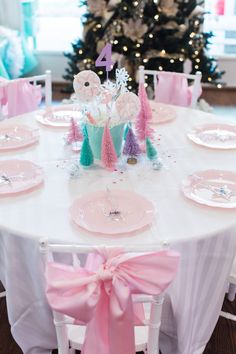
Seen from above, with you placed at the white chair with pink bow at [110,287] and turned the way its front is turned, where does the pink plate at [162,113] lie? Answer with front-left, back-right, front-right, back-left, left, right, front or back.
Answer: front

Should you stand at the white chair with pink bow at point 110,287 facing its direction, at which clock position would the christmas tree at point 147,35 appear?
The christmas tree is roughly at 12 o'clock from the white chair with pink bow.

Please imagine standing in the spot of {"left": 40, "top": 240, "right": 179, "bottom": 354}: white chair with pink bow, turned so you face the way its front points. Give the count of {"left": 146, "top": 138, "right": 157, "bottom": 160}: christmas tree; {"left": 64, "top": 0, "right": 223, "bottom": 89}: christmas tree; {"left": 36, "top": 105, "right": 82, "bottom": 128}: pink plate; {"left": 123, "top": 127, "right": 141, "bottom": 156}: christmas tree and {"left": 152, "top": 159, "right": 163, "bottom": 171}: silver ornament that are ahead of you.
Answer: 5

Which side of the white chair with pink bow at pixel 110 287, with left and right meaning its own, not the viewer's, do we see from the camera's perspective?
back

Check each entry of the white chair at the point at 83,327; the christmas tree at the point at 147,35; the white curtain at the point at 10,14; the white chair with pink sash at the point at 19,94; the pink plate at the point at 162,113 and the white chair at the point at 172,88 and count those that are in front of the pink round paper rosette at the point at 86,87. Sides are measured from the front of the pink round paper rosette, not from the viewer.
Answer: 1

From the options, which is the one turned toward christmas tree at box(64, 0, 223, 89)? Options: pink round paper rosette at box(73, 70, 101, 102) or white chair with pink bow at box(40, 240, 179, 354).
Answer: the white chair with pink bow

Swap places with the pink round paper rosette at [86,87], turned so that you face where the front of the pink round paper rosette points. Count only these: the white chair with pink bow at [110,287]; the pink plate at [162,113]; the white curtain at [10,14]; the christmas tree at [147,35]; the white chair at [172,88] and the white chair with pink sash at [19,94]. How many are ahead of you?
1

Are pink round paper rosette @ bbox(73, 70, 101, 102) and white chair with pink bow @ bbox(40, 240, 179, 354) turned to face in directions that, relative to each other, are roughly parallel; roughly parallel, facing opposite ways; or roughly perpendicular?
roughly parallel, facing opposite ways

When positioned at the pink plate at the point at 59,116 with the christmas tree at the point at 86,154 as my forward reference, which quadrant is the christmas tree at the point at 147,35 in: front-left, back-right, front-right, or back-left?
back-left

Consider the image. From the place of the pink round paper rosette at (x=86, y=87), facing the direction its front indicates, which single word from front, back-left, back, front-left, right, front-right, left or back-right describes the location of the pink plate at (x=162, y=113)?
back-left

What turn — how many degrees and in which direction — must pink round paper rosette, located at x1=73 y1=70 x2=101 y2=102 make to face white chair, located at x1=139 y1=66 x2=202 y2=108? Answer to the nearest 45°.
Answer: approximately 135° to its left

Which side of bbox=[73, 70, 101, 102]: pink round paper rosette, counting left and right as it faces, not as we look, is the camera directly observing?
front

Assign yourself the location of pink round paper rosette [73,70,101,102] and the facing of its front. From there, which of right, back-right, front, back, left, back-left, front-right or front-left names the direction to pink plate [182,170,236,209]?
front-left

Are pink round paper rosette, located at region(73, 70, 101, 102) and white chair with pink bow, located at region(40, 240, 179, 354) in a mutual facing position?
yes

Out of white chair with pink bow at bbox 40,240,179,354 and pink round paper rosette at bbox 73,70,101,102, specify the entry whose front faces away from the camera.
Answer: the white chair with pink bow
